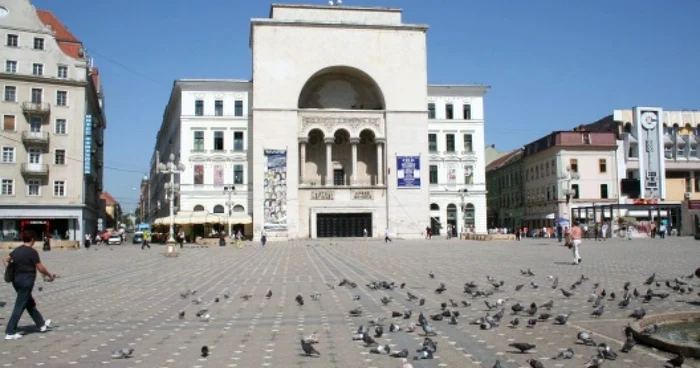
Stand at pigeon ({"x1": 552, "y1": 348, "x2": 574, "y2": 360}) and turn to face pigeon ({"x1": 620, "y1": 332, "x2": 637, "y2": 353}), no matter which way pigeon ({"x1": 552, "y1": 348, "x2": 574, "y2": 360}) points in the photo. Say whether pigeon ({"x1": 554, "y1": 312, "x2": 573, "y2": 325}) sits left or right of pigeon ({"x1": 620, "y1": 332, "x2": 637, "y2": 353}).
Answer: left

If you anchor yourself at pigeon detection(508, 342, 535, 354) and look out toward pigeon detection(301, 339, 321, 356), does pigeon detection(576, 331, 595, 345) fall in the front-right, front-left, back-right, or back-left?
back-right

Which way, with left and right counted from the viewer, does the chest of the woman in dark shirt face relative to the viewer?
facing away from the viewer and to the right of the viewer

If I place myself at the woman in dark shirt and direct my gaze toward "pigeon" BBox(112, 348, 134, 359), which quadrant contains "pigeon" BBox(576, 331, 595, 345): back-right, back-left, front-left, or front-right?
front-left

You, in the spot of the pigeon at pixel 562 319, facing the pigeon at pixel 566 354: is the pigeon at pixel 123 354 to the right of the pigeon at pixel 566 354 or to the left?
right
